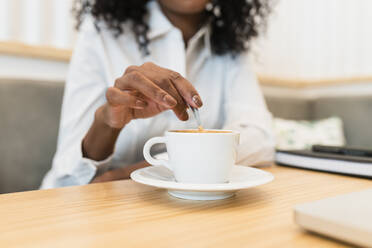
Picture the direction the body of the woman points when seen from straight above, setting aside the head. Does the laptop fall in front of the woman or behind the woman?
in front

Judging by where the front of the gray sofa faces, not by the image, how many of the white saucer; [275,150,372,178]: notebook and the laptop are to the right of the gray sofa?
0

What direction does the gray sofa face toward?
toward the camera

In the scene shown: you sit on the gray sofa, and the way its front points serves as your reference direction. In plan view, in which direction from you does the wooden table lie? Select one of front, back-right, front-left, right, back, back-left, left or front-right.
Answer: front-left

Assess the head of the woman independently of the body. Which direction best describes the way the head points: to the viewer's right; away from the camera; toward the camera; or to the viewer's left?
toward the camera

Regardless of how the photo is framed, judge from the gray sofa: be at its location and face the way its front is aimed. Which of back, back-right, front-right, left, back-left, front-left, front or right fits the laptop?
front-left

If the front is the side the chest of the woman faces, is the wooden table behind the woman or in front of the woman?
in front
